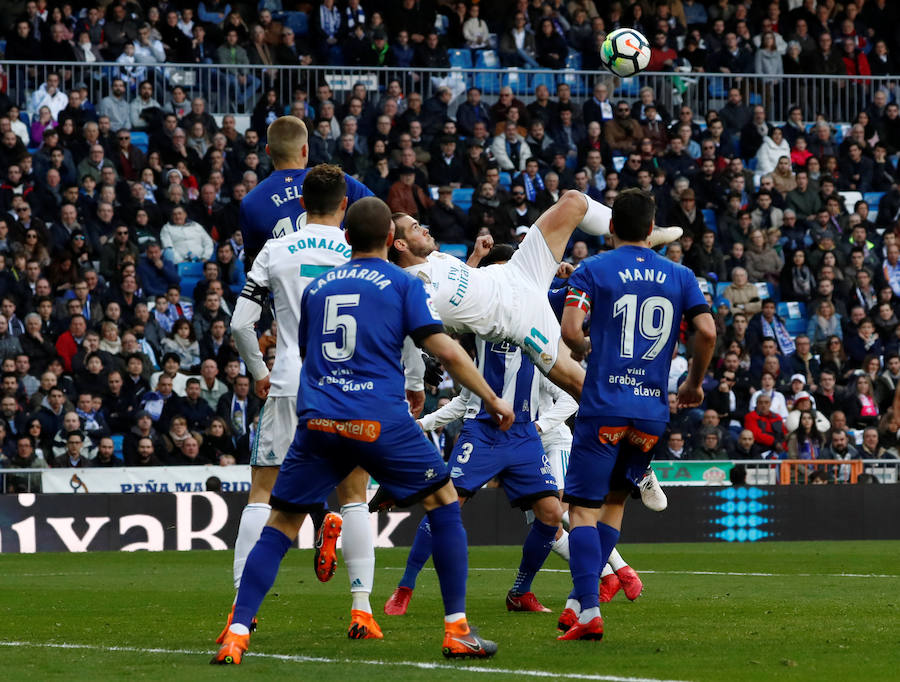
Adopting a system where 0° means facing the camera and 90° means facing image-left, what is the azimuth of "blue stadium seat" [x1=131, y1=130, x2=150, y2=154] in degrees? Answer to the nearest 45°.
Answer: approximately 0°

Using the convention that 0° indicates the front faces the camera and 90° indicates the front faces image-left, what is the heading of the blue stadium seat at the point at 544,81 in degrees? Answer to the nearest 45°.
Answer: approximately 0°

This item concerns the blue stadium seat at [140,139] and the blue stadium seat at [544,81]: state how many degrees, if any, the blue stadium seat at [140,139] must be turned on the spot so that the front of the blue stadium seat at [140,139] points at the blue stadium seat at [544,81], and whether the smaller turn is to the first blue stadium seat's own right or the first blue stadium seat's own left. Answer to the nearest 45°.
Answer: approximately 90° to the first blue stadium seat's own left

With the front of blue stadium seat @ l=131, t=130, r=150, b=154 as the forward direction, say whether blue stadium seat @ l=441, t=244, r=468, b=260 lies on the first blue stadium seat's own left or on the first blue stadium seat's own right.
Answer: on the first blue stadium seat's own left

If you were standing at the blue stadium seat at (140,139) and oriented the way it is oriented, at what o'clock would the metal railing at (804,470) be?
The metal railing is roughly at 10 o'clock from the blue stadium seat.

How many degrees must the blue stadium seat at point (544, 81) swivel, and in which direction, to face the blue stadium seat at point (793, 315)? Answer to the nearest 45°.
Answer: approximately 45° to its left

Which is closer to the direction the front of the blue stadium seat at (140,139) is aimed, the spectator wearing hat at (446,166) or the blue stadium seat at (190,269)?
the blue stadium seat

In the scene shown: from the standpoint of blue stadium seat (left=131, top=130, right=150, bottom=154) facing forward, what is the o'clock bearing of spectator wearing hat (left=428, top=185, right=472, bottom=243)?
The spectator wearing hat is roughly at 10 o'clock from the blue stadium seat.

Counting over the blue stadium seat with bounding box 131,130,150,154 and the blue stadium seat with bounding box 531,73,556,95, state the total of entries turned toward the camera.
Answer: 2
